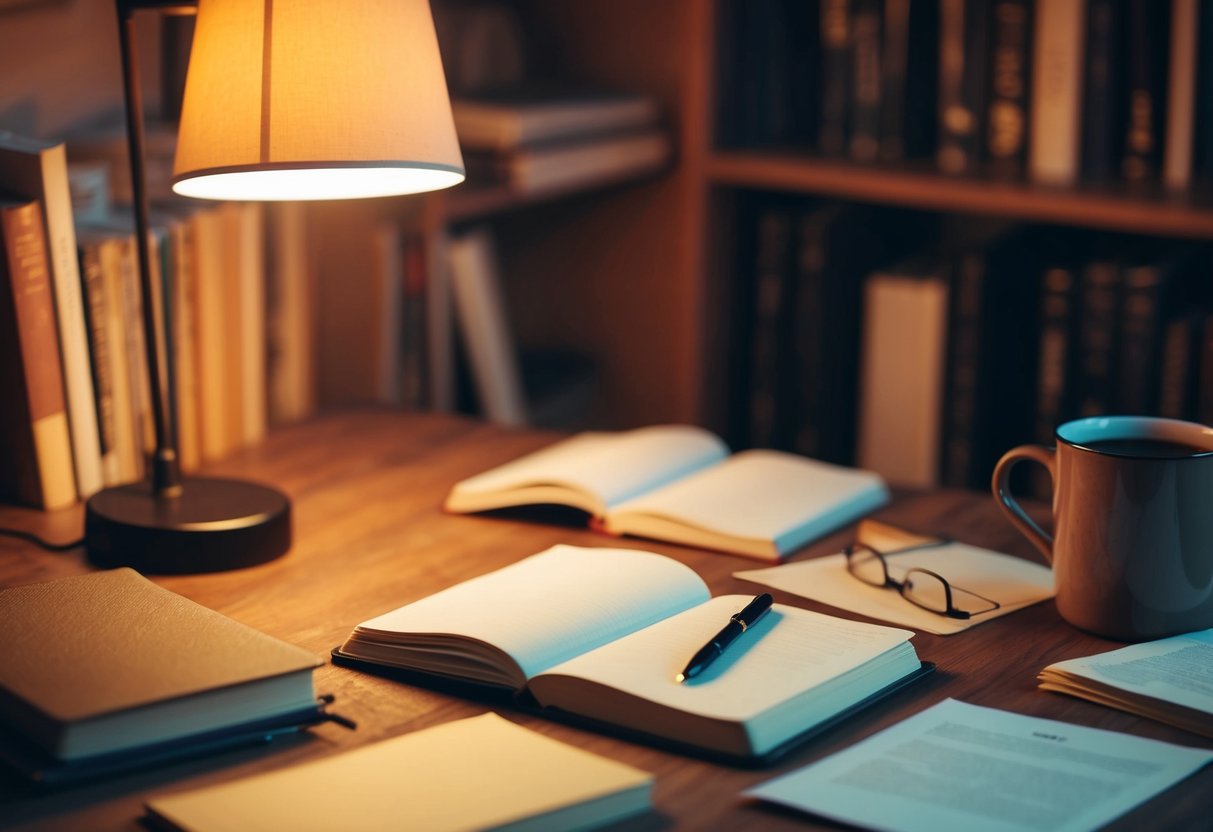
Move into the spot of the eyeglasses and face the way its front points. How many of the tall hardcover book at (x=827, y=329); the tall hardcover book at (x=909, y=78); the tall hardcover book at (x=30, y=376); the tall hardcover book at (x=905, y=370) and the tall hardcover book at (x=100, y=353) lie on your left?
0

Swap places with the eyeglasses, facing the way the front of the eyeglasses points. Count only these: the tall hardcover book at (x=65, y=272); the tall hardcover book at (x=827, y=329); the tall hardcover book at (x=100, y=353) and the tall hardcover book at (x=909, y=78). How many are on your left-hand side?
0

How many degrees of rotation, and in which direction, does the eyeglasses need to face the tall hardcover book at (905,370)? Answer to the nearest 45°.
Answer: approximately 135° to its right

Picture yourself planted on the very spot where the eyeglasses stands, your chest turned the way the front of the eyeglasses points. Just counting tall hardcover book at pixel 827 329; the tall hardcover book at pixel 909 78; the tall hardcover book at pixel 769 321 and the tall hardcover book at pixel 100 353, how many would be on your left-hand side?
0

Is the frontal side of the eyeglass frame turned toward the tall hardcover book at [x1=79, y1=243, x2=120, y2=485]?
no

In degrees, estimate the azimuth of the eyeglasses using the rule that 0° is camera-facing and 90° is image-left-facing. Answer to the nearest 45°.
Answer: approximately 45°

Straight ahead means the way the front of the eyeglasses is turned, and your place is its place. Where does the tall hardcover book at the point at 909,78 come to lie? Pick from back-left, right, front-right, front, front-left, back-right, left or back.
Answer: back-right
